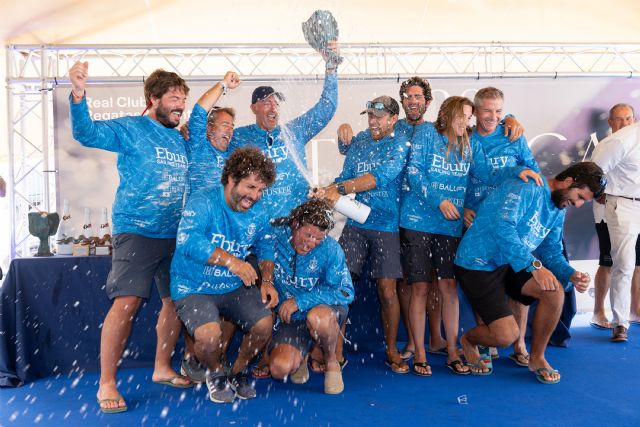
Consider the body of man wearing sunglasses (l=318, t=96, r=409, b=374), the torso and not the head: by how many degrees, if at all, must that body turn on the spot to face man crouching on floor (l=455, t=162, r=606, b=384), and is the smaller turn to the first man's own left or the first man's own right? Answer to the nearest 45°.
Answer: approximately 135° to the first man's own left

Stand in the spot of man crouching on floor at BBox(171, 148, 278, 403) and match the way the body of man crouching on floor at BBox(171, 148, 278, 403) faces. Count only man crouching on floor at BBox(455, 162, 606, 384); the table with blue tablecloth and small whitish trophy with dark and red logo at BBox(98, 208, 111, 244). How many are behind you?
2

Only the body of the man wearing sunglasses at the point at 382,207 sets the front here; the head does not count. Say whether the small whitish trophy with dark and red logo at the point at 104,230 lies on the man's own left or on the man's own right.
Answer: on the man's own right

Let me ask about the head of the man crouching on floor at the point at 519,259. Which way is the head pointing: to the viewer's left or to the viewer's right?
to the viewer's right

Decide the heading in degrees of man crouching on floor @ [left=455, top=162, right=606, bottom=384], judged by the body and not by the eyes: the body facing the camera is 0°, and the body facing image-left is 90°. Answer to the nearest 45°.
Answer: approximately 315°

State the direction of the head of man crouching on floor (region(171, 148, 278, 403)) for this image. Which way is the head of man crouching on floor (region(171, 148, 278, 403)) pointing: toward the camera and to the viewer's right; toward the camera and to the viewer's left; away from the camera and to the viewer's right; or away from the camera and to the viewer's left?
toward the camera and to the viewer's right

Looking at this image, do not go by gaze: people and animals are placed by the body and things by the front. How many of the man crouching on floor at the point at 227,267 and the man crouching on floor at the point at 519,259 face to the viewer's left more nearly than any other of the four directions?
0

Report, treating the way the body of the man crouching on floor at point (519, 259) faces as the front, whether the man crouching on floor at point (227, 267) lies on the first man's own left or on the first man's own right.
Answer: on the first man's own right

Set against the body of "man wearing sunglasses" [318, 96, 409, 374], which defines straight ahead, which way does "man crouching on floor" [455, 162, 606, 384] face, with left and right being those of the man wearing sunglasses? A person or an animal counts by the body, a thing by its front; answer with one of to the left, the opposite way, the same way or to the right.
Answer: to the left

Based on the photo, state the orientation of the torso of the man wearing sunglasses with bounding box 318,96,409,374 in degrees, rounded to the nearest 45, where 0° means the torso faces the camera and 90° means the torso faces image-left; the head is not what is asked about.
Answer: approximately 45°

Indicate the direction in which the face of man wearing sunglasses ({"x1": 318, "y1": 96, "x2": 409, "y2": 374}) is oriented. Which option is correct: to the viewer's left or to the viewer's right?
to the viewer's left

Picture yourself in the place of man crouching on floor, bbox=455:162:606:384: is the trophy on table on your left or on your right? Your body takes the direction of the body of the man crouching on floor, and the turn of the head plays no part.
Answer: on your right

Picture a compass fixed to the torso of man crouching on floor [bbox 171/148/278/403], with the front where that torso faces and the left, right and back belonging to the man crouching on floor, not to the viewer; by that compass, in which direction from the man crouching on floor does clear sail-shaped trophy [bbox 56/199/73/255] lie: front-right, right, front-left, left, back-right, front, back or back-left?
back

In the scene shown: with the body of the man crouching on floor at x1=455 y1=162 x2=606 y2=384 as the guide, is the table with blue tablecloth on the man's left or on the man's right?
on the man's right
